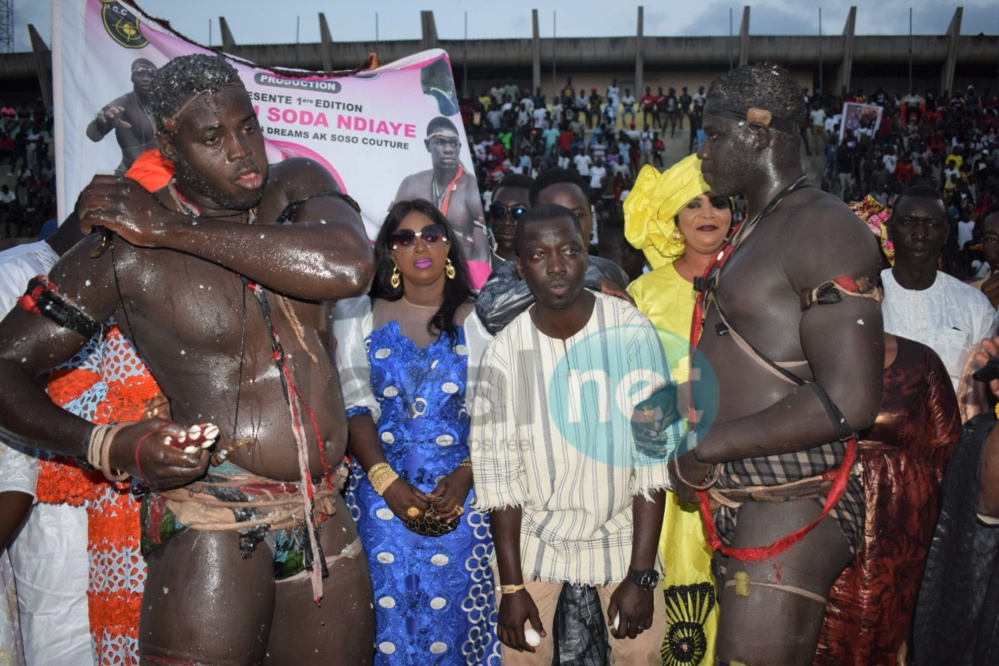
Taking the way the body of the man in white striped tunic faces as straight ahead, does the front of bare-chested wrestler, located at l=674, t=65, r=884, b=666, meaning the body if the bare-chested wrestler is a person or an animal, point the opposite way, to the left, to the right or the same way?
to the right

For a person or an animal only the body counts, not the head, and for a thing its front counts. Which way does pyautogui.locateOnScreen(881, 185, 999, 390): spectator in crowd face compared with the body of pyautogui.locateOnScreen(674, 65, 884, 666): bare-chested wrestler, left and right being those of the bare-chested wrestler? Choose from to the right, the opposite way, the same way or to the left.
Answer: to the left

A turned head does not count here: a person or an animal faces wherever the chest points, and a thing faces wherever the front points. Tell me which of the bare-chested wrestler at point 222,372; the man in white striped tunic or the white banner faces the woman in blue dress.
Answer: the white banner

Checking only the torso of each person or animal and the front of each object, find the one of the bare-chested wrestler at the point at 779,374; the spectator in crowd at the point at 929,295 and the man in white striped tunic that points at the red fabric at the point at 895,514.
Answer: the spectator in crowd

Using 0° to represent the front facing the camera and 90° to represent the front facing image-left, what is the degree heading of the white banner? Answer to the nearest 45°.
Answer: approximately 0°

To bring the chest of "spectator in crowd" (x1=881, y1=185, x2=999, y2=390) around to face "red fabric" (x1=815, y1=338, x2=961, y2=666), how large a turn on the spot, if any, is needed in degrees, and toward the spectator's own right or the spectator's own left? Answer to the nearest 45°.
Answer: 0° — they already face it

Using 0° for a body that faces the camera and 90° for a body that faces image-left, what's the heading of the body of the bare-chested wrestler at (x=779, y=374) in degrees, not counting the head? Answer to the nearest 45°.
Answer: approximately 90°

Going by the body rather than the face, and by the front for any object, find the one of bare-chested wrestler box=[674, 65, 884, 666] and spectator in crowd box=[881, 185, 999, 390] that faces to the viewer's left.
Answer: the bare-chested wrestler

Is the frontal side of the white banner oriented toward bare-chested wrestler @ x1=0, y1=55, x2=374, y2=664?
yes
